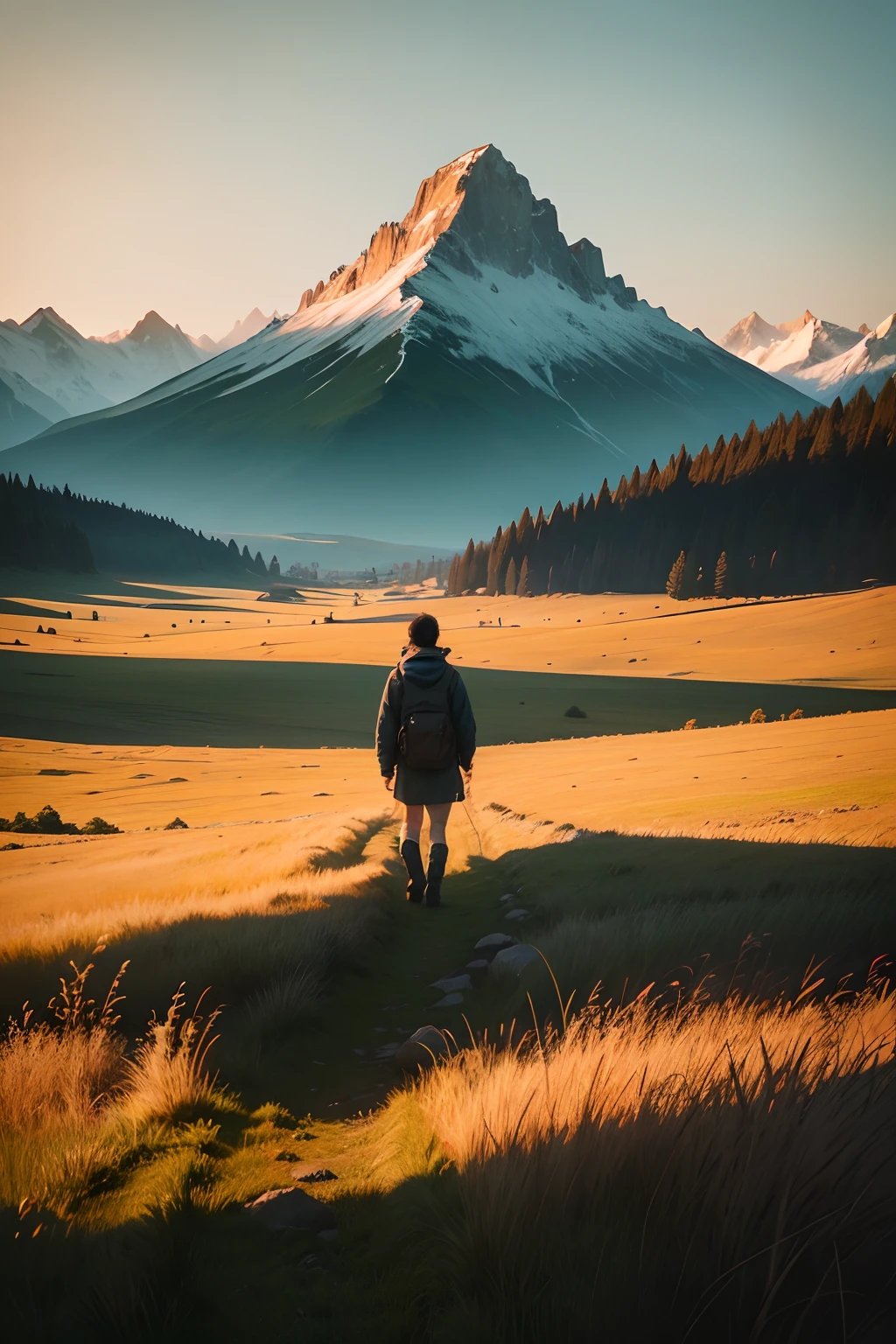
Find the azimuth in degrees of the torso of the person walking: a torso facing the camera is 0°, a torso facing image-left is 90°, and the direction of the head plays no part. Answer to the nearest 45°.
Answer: approximately 180°

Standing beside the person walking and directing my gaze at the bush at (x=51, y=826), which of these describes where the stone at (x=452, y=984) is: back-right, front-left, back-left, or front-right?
back-left

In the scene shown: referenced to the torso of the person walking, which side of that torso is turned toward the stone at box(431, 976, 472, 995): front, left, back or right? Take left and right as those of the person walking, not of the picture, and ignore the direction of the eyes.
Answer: back

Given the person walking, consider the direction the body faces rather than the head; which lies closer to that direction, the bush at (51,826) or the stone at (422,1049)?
the bush

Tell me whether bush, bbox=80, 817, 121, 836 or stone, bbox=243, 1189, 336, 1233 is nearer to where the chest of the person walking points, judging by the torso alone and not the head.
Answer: the bush

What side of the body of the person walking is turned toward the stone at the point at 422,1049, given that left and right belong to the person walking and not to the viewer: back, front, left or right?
back

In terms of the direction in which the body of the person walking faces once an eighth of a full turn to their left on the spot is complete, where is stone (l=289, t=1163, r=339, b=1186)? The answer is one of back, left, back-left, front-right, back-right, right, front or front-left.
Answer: back-left

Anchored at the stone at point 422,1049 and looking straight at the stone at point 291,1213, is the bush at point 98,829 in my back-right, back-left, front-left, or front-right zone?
back-right

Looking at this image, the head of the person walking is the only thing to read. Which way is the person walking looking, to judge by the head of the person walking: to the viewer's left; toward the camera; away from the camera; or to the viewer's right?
away from the camera

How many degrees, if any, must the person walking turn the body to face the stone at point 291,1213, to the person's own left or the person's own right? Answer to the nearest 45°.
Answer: approximately 180°

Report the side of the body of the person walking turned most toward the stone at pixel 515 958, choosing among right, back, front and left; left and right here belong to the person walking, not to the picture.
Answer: back
